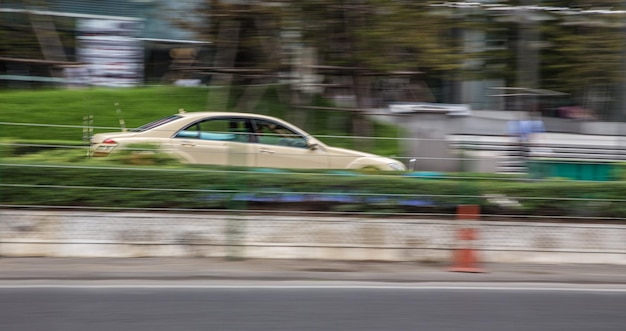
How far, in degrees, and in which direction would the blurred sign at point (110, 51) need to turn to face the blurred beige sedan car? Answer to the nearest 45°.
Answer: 0° — it already faces it

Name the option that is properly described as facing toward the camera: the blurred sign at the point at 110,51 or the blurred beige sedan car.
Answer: the blurred sign

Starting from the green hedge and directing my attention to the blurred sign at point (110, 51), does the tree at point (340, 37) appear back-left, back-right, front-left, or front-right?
front-right

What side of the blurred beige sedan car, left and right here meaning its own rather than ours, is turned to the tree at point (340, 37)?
left

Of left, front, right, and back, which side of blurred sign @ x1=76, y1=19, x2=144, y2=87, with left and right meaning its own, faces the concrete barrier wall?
front

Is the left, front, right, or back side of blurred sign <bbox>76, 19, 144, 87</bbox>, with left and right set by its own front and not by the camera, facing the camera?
front

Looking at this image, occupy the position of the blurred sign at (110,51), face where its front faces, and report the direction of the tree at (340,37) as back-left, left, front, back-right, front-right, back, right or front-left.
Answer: front-left

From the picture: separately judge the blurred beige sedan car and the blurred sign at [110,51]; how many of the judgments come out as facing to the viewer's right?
1

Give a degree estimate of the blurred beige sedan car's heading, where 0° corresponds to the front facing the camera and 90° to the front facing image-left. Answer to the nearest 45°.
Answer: approximately 270°

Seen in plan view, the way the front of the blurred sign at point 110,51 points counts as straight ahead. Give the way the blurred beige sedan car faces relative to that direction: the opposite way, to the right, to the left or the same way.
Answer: to the left

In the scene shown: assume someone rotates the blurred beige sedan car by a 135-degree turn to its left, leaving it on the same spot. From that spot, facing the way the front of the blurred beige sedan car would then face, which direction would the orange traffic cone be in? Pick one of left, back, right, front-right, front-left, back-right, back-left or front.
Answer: back

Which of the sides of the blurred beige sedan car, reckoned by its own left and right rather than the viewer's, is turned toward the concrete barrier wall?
right
